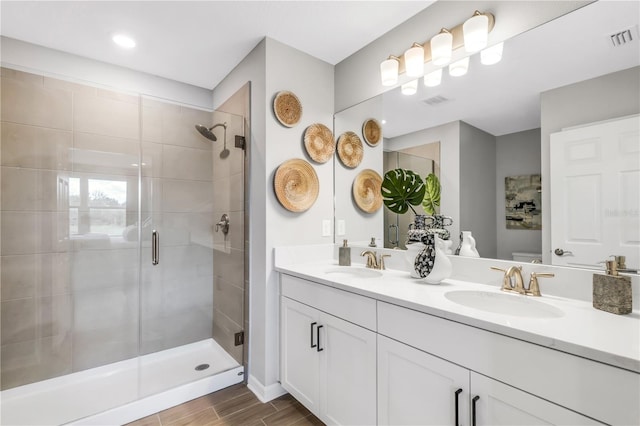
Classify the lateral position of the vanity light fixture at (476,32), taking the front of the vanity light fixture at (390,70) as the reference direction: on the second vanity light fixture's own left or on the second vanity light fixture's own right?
on the second vanity light fixture's own left

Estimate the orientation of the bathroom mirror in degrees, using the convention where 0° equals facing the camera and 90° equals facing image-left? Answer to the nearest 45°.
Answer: approximately 45°

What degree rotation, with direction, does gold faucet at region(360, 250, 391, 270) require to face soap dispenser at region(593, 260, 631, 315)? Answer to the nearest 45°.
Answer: approximately 90° to its left

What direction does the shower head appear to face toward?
to the viewer's left

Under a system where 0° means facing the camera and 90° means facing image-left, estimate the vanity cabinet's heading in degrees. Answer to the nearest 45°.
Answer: approximately 45°
